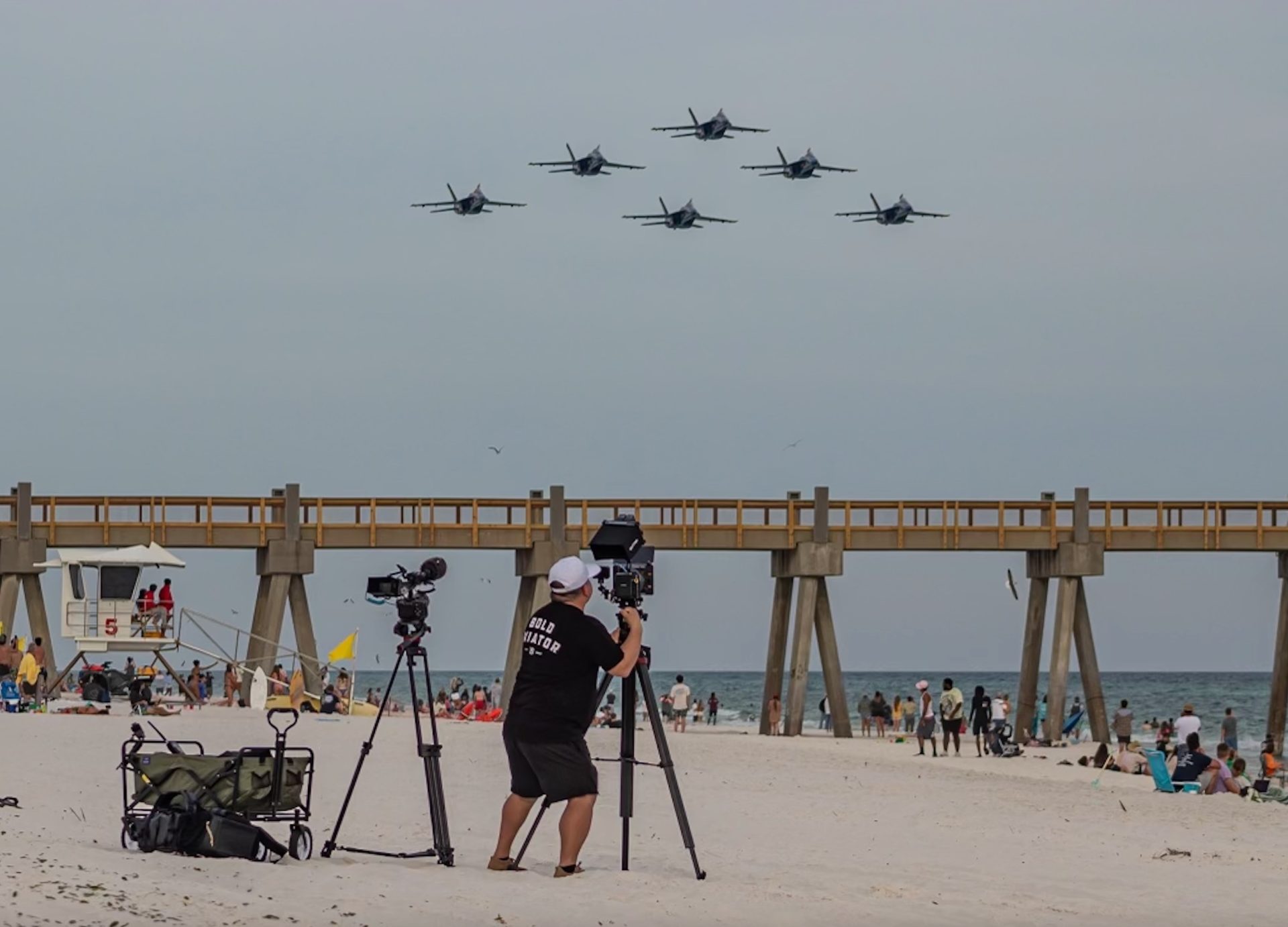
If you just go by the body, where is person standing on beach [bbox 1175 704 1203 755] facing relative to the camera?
away from the camera

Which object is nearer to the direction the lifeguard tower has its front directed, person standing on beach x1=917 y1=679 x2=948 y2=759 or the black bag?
the person standing on beach

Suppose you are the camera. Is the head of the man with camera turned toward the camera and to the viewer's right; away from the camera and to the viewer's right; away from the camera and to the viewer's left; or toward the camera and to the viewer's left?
away from the camera and to the viewer's right

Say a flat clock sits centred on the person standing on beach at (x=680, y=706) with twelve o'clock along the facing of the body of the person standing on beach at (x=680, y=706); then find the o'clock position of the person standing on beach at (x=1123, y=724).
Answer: the person standing on beach at (x=1123, y=724) is roughly at 4 o'clock from the person standing on beach at (x=680, y=706).

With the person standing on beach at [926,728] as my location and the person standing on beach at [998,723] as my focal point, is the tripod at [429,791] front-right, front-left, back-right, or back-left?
back-right

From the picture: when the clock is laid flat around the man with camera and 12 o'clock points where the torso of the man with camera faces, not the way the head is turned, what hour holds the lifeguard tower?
The lifeguard tower is roughly at 10 o'clock from the man with camera.

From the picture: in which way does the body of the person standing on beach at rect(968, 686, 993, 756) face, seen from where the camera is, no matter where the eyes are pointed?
away from the camera
